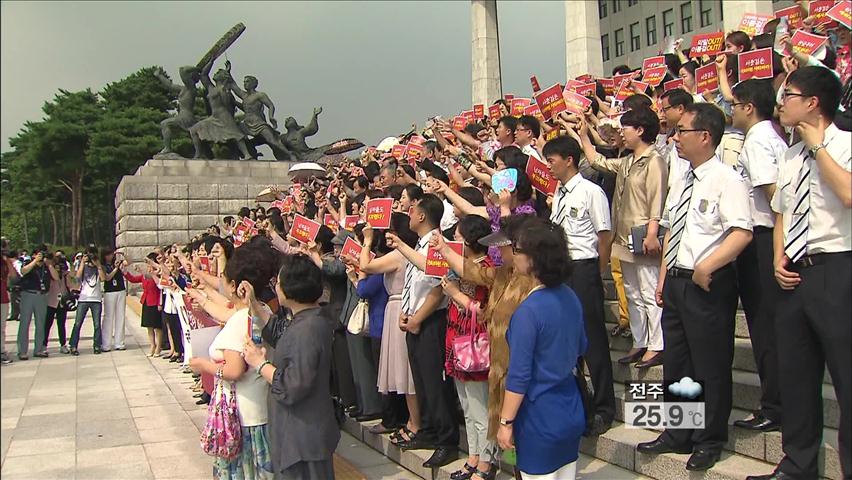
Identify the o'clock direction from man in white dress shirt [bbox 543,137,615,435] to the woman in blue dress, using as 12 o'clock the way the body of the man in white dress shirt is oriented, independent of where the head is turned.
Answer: The woman in blue dress is roughly at 11 o'clock from the man in white dress shirt.

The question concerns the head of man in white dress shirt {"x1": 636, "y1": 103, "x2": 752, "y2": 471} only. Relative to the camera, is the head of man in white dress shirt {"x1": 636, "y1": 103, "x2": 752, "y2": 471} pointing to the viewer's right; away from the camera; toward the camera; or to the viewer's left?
to the viewer's left

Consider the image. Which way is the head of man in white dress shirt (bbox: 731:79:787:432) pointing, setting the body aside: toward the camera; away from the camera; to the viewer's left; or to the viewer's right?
to the viewer's left

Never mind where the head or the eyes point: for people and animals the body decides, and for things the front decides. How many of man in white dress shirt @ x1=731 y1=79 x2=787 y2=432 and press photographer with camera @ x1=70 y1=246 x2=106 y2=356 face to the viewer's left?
1

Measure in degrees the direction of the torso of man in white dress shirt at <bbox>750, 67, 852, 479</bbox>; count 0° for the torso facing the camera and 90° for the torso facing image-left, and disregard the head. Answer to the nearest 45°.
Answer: approximately 45°

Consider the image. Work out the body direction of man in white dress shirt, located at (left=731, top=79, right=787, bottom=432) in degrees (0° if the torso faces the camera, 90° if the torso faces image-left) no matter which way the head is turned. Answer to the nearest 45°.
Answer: approximately 90°

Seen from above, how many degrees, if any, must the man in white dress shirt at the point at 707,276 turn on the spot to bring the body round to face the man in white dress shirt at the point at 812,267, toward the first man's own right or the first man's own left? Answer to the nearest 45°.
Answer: approximately 90° to the first man's own left

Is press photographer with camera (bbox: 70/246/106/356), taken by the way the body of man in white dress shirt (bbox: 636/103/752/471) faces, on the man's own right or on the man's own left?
on the man's own right

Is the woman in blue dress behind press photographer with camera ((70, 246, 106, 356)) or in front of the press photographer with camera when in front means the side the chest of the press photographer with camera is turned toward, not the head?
in front

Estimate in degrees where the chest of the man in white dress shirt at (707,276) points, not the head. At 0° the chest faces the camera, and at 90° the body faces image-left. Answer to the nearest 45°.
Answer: approximately 45°
